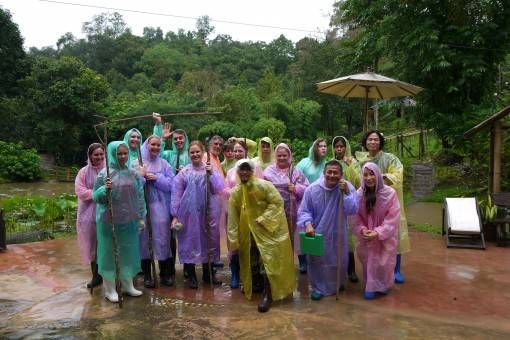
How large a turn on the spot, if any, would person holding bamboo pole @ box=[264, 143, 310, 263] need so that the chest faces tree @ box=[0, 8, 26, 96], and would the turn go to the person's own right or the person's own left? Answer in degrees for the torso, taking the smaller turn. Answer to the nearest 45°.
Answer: approximately 135° to the person's own right

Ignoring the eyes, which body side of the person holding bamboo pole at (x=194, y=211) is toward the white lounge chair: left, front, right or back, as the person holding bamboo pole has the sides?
left

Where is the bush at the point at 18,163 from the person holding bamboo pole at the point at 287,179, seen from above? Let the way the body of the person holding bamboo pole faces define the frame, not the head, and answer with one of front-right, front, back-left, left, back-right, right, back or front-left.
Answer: back-right

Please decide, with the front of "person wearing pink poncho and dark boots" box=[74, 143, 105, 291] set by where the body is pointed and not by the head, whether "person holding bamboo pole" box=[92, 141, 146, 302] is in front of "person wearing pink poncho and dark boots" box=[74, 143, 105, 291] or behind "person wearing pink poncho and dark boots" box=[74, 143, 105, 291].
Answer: in front

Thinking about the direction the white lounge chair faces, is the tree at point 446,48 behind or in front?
behind

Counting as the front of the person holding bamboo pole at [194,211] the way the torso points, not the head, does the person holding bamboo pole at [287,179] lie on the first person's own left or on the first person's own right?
on the first person's own left

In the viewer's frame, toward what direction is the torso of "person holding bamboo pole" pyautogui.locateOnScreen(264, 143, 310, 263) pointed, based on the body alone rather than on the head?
toward the camera

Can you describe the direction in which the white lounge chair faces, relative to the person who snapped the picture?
facing the viewer

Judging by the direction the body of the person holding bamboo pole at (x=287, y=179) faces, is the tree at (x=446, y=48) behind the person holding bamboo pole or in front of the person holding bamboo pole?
behind

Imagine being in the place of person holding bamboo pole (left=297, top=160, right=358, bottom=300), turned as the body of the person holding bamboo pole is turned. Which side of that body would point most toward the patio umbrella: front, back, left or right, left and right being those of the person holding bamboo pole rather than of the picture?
back

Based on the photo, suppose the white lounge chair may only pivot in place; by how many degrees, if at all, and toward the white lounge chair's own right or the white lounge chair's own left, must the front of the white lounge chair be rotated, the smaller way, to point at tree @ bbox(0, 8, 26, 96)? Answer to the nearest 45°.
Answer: approximately 135° to the white lounge chair's own right

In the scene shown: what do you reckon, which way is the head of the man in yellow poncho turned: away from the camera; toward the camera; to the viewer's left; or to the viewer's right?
toward the camera

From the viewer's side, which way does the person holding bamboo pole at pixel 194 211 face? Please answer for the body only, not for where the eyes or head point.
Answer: toward the camera

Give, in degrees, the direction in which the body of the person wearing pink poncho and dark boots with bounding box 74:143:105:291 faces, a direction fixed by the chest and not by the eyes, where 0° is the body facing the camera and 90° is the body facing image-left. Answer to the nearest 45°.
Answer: approximately 315°

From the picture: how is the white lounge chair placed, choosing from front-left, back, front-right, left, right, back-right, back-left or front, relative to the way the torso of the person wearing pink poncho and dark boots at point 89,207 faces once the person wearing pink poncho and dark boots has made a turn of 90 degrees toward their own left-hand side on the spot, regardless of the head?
front-right

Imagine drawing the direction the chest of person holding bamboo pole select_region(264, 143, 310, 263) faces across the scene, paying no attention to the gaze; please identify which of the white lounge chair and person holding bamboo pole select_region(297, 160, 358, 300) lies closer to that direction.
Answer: the person holding bamboo pole

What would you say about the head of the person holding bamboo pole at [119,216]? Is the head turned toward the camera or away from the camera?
toward the camera

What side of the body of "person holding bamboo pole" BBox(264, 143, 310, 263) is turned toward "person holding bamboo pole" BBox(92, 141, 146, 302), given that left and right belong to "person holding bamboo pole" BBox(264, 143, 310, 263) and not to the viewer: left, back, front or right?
right

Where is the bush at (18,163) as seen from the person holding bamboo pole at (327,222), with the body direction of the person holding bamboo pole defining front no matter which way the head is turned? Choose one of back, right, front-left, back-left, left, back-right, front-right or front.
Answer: back-right
